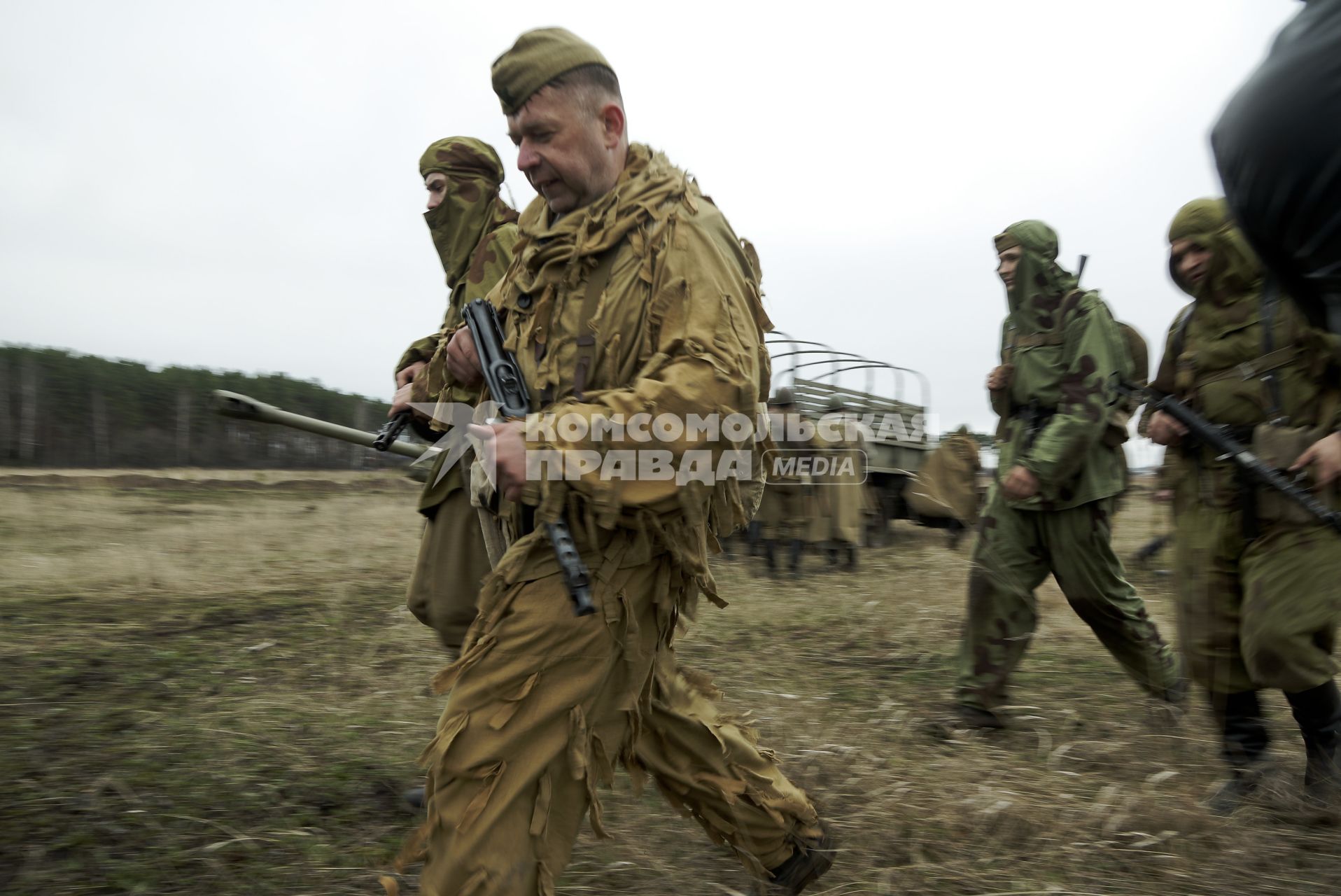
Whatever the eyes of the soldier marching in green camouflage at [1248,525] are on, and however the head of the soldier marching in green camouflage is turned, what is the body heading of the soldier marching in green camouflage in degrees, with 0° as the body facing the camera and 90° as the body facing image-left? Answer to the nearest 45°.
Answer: approximately 45°

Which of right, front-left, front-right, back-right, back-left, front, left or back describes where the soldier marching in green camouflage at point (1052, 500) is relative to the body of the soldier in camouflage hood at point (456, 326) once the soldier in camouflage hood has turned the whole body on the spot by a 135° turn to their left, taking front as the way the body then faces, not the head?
front-left

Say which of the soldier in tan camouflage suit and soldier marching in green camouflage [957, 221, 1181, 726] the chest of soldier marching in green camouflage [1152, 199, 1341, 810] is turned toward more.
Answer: the soldier in tan camouflage suit

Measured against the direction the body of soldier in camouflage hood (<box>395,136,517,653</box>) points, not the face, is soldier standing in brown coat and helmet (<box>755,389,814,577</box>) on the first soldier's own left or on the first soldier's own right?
on the first soldier's own right

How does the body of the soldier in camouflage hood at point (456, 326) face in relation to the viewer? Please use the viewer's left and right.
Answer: facing to the left of the viewer

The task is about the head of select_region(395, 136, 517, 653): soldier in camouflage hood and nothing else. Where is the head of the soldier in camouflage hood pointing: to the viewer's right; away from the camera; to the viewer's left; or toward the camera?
to the viewer's left
